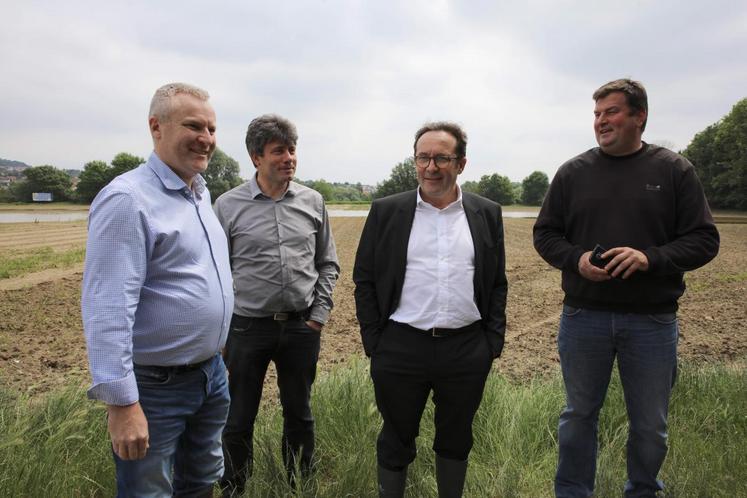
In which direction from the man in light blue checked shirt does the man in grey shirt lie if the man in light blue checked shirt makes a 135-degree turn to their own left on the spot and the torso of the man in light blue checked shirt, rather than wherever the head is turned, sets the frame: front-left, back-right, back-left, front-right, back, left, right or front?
front-right

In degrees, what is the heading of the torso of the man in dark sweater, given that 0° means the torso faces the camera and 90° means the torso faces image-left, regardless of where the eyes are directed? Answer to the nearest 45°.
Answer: approximately 0°

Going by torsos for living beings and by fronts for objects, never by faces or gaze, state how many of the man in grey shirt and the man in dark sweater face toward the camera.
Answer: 2

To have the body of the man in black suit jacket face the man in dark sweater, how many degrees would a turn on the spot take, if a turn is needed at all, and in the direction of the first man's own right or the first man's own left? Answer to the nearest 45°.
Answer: approximately 90° to the first man's own left

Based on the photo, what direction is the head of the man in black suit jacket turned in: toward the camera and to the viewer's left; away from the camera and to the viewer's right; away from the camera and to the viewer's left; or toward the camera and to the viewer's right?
toward the camera and to the viewer's left

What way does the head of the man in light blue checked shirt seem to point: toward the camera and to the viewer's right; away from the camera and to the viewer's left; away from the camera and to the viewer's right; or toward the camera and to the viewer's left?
toward the camera and to the viewer's right

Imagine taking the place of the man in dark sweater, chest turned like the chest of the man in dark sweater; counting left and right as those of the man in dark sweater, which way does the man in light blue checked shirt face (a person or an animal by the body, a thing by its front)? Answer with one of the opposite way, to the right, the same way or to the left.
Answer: to the left

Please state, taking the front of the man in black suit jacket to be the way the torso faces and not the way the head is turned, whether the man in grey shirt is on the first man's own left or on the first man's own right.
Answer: on the first man's own right

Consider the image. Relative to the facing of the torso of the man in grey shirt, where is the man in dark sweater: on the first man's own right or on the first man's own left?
on the first man's own left

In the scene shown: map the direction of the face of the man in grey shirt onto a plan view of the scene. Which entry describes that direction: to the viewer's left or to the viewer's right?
to the viewer's right

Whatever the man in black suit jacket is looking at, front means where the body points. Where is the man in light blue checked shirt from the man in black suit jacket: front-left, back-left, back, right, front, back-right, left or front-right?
front-right

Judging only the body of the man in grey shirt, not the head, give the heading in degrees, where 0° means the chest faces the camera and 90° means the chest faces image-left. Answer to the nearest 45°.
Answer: approximately 0°
